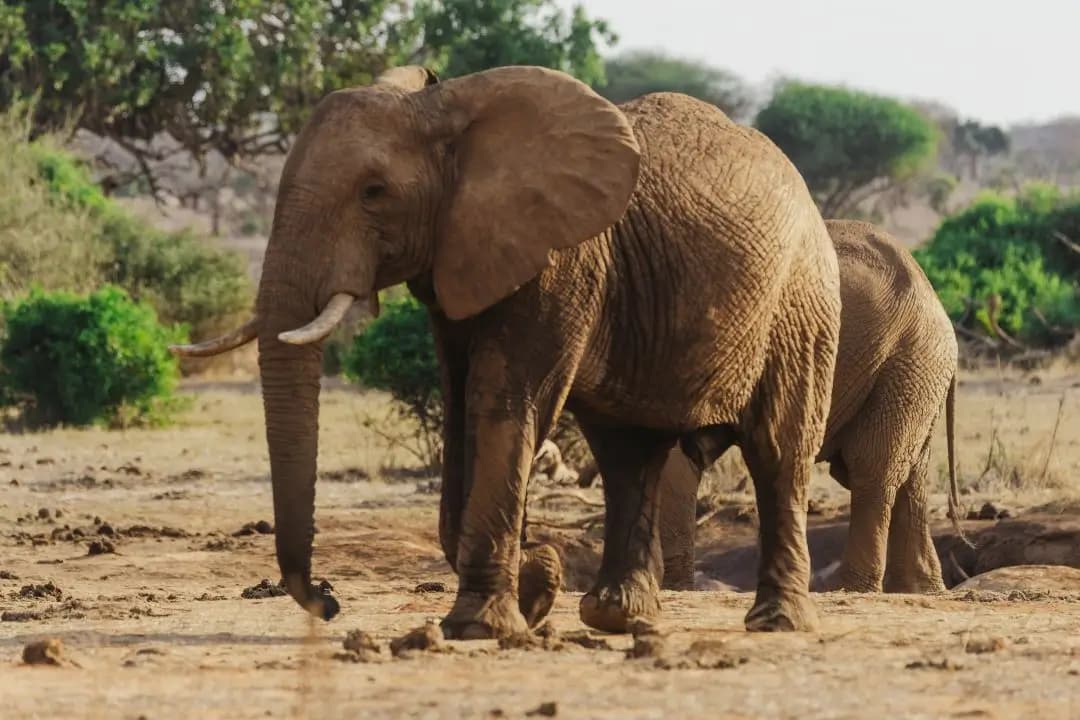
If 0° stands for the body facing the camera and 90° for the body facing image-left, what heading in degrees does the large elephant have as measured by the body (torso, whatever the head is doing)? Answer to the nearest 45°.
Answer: approximately 45°

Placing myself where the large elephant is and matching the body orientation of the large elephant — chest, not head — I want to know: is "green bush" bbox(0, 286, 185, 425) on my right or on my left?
on my right

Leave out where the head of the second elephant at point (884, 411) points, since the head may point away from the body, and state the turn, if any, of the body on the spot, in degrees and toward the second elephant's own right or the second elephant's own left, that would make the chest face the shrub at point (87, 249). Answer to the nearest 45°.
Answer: approximately 45° to the second elephant's own right

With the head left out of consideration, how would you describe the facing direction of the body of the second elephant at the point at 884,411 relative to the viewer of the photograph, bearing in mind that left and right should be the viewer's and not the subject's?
facing to the left of the viewer

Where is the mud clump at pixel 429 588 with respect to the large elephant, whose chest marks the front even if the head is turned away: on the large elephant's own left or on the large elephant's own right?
on the large elephant's own right
